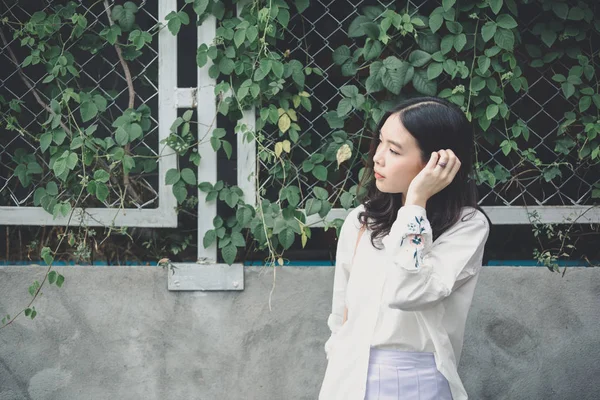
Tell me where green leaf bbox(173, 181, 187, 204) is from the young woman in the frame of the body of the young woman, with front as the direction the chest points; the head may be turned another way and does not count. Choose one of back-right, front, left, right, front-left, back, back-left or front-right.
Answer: right

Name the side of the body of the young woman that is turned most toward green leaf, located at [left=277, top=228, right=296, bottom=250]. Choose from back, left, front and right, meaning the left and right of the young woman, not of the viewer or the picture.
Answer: right

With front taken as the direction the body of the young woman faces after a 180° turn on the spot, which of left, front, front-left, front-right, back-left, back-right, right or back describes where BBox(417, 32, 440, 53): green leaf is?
front-left

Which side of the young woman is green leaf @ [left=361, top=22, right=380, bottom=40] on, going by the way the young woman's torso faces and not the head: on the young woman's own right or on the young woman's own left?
on the young woman's own right

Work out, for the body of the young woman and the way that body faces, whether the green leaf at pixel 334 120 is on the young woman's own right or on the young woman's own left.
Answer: on the young woman's own right

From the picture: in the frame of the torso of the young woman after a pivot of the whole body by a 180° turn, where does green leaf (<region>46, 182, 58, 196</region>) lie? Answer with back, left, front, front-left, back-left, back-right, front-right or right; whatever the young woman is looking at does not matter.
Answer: left

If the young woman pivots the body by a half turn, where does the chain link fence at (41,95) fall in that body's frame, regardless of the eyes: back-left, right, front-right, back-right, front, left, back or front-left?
left

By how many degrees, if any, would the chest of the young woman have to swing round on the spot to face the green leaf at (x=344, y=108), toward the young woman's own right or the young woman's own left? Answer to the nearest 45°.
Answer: approximately 135° to the young woman's own right

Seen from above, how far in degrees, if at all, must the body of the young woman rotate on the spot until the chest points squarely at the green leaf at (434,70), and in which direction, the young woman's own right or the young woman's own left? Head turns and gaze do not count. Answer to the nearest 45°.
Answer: approximately 135° to the young woman's own right

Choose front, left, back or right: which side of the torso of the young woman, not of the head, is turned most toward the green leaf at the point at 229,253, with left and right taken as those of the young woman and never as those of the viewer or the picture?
right

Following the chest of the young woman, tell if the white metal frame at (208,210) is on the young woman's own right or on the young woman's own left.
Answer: on the young woman's own right

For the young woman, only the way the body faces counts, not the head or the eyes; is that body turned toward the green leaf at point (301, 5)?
no

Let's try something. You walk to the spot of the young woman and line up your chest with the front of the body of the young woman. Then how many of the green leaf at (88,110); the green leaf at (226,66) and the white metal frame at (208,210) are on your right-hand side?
3

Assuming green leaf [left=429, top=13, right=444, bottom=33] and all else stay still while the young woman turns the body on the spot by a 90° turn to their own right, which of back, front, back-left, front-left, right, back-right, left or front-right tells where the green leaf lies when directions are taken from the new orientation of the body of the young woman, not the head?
front-right

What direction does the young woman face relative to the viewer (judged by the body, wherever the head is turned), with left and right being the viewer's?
facing the viewer and to the left of the viewer

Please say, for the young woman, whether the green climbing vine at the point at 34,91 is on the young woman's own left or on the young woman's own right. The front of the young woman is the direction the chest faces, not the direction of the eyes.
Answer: on the young woman's own right

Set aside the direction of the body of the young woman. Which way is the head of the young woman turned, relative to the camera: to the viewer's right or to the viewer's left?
to the viewer's left

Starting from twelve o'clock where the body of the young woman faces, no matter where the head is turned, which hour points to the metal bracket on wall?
The metal bracket on wall is roughly at 3 o'clock from the young woman.
